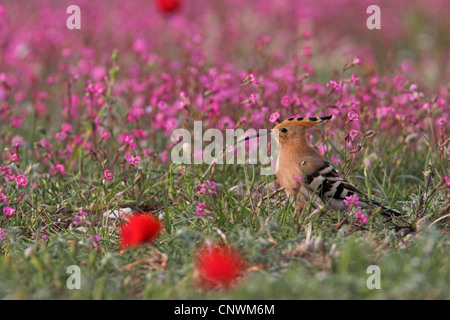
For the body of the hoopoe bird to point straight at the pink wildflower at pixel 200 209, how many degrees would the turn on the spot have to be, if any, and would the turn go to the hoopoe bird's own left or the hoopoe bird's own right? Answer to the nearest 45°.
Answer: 0° — it already faces it

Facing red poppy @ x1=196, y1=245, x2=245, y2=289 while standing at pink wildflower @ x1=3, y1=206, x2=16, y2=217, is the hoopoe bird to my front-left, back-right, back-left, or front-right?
front-left

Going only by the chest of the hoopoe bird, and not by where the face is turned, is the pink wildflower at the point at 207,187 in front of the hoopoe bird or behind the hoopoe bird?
in front

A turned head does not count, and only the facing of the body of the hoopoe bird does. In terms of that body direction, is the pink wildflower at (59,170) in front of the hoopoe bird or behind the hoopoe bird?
in front

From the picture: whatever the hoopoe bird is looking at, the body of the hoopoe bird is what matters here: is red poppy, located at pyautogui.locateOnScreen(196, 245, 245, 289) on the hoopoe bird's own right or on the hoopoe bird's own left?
on the hoopoe bird's own left

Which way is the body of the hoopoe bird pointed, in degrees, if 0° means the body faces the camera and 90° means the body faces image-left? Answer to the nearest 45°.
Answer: approximately 90°

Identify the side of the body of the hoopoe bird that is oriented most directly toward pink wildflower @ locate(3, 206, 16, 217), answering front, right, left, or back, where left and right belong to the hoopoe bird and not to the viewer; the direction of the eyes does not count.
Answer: front

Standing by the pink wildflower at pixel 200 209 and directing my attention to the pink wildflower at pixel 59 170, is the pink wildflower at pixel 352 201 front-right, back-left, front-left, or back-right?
back-right

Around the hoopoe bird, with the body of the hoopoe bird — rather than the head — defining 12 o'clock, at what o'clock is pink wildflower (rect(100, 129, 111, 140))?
The pink wildflower is roughly at 1 o'clock from the hoopoe bird.
